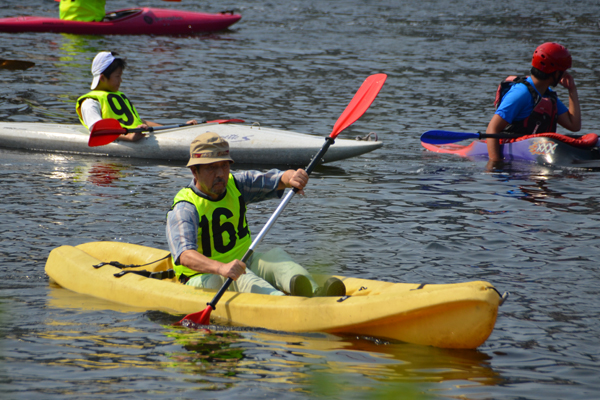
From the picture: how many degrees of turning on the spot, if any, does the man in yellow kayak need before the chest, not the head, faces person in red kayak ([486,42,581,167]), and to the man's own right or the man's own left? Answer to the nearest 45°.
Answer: approximately 90° to the man's own left

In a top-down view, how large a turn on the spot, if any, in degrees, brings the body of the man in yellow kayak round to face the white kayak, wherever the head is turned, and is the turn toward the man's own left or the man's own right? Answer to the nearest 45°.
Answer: approximately 135° to the man's own left

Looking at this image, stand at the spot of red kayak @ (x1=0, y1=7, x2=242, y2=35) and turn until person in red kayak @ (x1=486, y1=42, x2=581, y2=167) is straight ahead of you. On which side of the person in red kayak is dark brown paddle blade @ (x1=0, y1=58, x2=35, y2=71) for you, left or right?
right

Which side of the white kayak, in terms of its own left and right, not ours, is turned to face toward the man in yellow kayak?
right

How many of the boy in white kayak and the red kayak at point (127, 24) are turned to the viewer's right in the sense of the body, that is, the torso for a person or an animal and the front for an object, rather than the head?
2

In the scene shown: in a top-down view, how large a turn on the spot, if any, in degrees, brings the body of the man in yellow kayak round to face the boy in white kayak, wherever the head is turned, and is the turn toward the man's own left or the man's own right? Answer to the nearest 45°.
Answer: approximately 135° to the man's own left

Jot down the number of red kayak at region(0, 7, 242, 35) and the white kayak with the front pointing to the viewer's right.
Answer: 2

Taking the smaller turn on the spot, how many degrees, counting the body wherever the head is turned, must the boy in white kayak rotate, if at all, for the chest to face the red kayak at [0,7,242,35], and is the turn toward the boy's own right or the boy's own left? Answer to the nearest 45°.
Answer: approximately 90° to the boy's own left

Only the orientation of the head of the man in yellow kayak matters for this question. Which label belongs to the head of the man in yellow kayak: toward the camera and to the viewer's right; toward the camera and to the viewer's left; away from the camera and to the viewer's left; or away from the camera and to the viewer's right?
toward the camera and to the viewer's right

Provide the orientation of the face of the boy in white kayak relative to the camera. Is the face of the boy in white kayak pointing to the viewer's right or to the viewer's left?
to the viewer's right

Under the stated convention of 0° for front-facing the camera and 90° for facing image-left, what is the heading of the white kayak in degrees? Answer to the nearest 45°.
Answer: approximately 270°

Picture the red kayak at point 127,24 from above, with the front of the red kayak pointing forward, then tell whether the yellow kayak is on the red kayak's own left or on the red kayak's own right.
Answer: on the red kayak's own right

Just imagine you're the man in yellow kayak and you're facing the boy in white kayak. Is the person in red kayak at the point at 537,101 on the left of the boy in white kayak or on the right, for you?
right

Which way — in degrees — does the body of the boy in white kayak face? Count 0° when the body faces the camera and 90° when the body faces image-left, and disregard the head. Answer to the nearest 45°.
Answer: approximately 270°

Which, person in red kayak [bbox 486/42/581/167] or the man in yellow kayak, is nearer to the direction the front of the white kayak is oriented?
the person in red kayak

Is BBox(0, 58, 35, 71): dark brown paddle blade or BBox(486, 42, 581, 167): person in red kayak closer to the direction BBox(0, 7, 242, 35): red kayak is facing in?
the person in red kayak

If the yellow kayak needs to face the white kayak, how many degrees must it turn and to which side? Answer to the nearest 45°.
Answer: approximately 135° to its left
